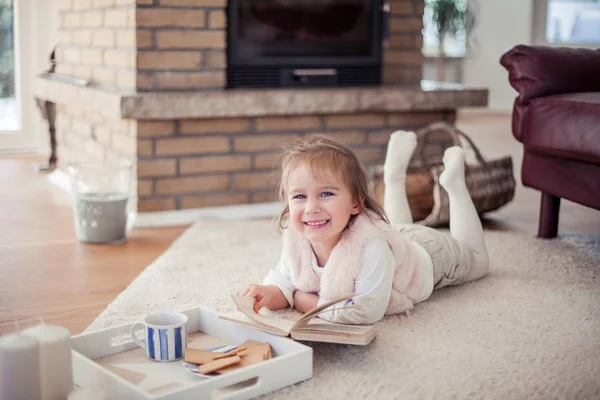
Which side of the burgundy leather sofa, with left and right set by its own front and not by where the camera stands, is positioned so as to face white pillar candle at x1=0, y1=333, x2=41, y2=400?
front

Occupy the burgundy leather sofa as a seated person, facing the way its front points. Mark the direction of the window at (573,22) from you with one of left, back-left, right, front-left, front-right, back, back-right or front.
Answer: back-right

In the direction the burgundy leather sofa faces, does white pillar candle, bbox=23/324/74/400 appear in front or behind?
in front

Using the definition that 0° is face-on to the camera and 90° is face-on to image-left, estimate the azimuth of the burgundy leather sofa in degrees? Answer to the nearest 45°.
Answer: approximately 45°

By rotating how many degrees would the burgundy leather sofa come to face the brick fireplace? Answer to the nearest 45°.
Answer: approximately 45° to its right

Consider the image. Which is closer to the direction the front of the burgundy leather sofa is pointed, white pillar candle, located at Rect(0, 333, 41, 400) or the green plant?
the white pillar candle

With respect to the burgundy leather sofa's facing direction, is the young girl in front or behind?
in front
